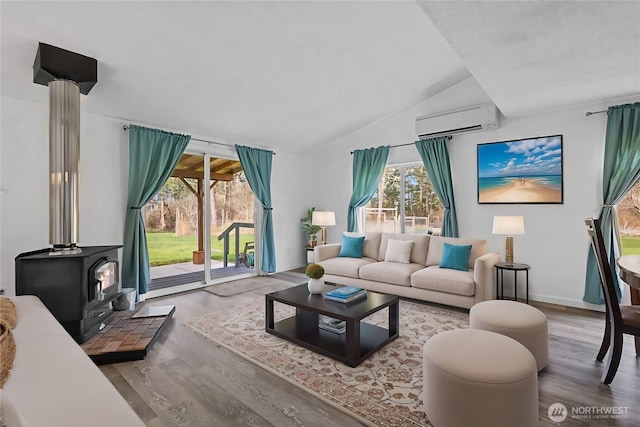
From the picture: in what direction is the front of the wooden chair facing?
to the viewer's right

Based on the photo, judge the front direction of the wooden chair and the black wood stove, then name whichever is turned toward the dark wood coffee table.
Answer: the black wood stove

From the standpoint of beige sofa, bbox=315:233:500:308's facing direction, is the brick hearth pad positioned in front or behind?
in front

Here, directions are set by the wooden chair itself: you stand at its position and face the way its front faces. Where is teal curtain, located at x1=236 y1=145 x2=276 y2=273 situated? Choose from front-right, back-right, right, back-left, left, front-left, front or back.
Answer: back

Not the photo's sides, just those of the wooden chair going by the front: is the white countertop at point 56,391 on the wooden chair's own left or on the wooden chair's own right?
on the wooden chair's own right

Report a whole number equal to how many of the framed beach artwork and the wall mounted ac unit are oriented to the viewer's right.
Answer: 0

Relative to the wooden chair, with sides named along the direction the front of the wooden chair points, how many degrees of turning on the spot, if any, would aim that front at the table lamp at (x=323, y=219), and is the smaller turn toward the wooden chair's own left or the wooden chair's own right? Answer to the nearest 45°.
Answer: approximately 180°

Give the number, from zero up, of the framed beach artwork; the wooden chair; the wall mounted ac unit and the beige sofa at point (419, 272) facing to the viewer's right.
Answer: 1

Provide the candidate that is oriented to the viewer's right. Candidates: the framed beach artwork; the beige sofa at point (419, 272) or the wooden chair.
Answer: the wooden chair

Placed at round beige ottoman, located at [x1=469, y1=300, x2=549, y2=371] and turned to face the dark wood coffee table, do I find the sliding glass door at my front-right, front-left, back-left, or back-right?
front-right

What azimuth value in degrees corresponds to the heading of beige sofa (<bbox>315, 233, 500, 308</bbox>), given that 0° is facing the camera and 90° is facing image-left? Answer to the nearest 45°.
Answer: approximately 45°

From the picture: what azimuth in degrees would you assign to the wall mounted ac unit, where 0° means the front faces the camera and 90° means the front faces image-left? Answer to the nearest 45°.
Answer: approximately 45°

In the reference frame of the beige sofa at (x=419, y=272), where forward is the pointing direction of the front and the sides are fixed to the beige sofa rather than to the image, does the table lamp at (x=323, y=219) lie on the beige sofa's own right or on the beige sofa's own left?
on the beige sofa's own right

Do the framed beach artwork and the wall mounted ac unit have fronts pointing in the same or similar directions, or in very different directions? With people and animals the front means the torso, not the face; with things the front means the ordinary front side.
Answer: same or similar directions

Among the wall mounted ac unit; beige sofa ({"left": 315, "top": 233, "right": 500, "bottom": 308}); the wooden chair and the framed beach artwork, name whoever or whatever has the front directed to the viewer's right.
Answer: the wooden chair

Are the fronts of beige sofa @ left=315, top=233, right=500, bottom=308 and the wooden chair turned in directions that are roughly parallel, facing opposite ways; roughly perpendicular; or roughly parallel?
roughly perpendicular
